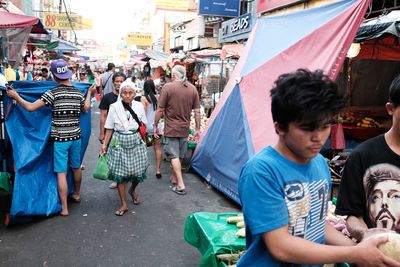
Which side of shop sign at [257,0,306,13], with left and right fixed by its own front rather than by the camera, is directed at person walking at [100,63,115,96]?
front

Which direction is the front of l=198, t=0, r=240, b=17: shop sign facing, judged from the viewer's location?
facing the viewer

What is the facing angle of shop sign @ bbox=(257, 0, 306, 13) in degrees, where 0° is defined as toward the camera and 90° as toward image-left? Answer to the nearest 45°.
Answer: approximately 45°

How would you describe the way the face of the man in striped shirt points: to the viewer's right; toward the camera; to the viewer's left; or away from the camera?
away from the camera

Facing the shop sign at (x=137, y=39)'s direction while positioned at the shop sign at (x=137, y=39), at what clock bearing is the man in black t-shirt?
The man in black t-shirt is roughly at 12 o'clock from the shop sign.

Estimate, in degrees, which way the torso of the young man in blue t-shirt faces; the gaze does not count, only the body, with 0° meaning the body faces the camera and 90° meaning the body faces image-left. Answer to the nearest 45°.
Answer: approximately 315°

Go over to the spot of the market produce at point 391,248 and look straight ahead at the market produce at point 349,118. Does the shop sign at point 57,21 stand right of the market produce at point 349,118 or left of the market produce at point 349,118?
left

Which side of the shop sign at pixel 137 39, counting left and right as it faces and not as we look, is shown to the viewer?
front

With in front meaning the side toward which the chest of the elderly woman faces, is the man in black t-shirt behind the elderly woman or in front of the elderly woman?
in front

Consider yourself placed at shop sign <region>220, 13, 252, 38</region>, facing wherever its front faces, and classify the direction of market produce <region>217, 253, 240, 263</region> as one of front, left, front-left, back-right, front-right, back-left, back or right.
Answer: front-left
